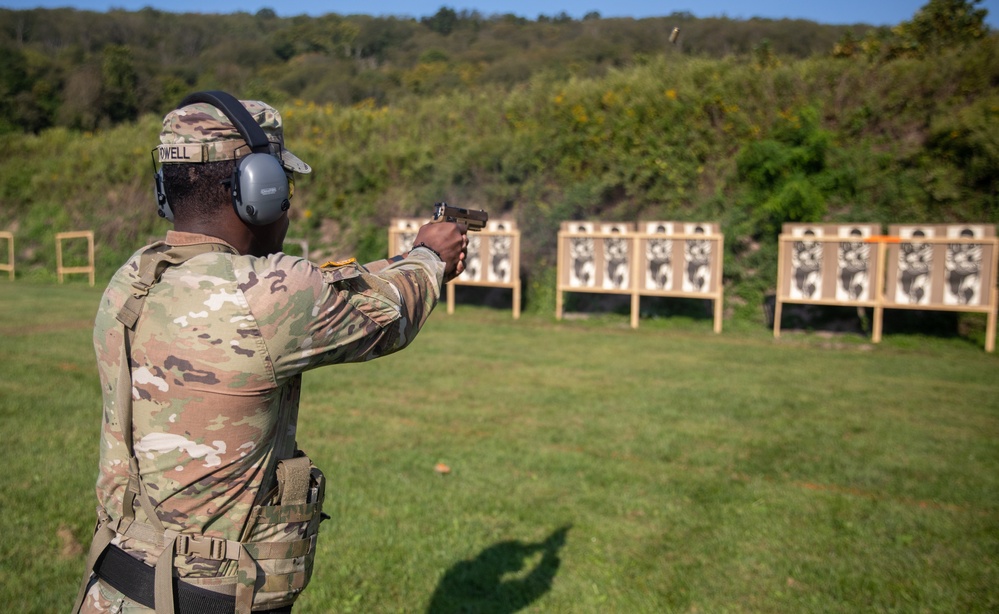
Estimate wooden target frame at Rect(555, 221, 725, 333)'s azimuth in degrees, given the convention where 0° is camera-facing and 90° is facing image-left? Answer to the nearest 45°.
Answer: approximately 0°

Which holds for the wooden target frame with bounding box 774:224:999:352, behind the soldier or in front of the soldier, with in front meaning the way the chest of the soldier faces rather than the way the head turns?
in front

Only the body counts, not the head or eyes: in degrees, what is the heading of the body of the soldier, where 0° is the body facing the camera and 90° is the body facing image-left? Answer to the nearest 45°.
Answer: approximately 225°

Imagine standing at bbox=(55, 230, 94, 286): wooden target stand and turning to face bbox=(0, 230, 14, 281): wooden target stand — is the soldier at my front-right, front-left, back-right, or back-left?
back-left

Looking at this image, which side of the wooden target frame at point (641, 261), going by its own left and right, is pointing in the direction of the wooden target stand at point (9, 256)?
right

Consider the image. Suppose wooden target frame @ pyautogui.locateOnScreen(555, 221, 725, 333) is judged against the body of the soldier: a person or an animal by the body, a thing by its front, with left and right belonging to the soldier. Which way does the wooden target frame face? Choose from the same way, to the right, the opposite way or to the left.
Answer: the opposite way

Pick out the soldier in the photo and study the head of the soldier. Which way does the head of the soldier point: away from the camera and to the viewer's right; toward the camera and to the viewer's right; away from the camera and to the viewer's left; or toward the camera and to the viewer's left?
away from the camera and to the viewer's right

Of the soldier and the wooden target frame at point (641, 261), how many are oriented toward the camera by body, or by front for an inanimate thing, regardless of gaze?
1

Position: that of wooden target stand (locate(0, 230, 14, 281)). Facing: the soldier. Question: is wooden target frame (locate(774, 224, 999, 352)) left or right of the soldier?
left

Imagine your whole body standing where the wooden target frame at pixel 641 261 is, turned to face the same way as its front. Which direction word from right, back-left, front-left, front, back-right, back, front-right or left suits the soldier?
front

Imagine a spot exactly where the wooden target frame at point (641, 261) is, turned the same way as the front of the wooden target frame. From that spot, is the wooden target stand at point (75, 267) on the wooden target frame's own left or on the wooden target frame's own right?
on the wooden target frame's own right

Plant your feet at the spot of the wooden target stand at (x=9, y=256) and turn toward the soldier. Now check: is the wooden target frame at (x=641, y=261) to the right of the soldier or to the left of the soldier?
left

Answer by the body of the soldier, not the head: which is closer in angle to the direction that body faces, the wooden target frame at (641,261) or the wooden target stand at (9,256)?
the wooden target frame
